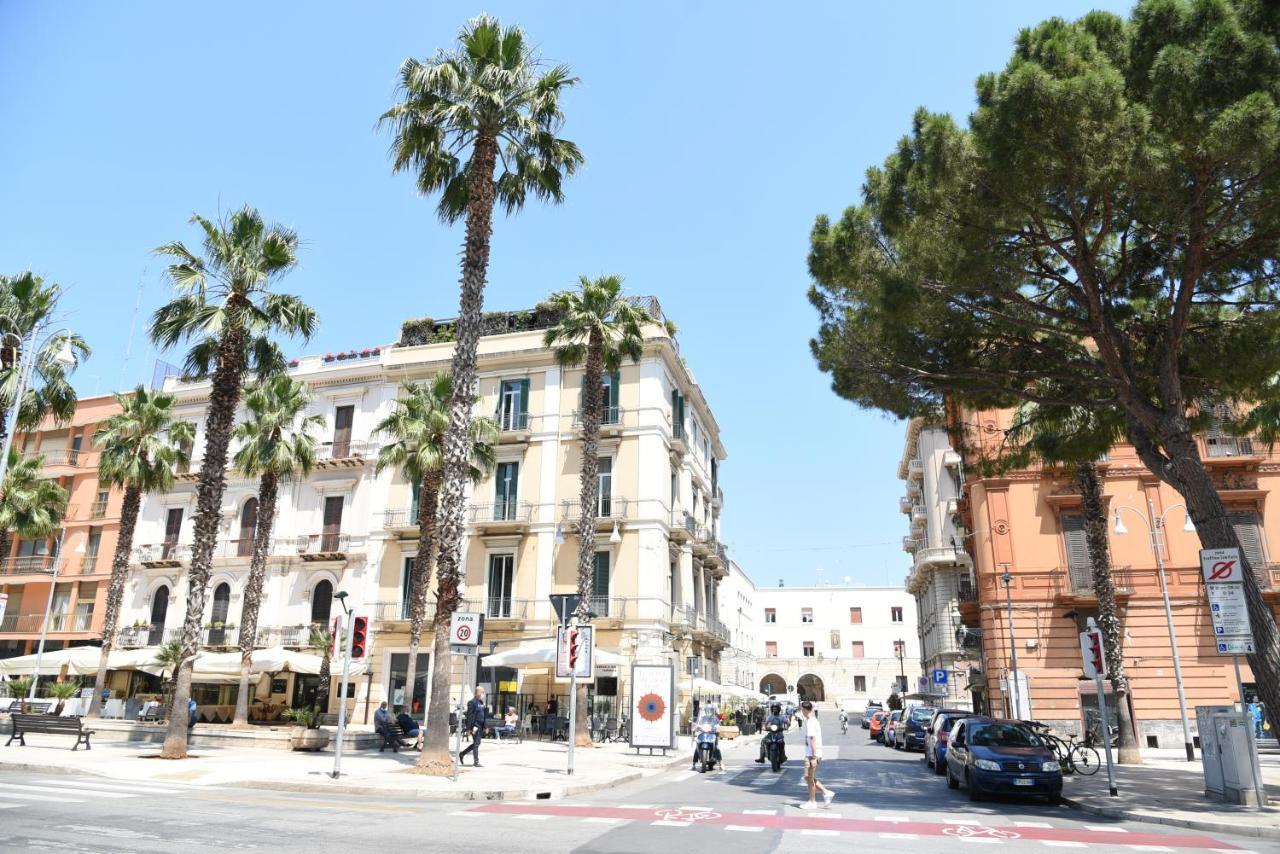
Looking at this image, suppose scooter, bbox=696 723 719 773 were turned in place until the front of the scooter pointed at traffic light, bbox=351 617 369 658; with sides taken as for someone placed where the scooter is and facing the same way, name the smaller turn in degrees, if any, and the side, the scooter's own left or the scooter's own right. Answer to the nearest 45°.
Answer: approximately 45° to the scooter's own right

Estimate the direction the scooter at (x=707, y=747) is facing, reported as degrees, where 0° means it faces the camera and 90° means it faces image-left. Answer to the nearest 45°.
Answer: approximately 0°

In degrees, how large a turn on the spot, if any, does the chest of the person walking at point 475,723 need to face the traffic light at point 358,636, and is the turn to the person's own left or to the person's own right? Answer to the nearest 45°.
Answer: approximately 135° to the person's own right

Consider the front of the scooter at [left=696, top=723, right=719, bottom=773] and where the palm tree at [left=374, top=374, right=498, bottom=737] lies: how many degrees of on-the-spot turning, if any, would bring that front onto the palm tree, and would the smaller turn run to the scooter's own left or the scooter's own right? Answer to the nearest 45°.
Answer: approximately 135° to the scooter's own right

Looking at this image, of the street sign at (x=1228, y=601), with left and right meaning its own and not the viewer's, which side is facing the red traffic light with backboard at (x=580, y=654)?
right

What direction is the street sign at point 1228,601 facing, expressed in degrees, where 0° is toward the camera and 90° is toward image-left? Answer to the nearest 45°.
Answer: approximately 0°

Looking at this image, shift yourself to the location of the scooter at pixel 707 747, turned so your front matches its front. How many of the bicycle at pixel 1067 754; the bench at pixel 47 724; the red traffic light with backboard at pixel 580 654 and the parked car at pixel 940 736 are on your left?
2

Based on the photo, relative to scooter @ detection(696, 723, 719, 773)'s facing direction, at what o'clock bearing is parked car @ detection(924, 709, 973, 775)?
The parked car is roughly at 9 o'clock from the scooter.
